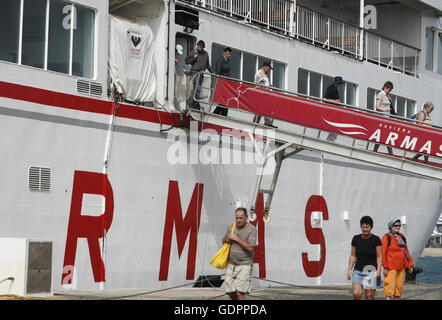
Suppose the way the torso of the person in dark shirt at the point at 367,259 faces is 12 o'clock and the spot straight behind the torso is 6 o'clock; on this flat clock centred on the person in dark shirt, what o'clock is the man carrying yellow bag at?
The man carrying yellow bag is roughly at 2 o'clock from the person in dark shirt.

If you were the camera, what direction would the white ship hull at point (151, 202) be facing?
facing away from the viewer and to the right of the viewer

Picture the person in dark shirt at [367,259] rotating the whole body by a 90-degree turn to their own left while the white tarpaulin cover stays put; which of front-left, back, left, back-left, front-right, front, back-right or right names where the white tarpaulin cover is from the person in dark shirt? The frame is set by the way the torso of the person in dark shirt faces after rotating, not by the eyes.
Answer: back-left

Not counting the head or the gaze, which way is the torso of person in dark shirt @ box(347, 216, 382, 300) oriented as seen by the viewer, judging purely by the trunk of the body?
toward the camera

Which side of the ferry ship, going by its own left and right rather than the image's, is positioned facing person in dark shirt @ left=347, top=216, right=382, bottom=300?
right

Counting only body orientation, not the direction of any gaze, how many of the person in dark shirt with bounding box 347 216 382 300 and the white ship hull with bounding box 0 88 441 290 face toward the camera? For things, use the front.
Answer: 1

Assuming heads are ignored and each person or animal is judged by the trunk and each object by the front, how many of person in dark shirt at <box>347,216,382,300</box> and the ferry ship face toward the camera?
1

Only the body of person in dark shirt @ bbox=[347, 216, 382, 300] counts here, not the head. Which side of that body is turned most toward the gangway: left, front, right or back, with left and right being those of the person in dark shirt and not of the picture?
back
